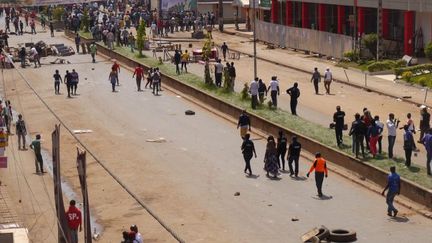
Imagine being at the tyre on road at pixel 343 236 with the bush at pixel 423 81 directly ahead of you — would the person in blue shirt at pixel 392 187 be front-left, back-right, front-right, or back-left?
front-right

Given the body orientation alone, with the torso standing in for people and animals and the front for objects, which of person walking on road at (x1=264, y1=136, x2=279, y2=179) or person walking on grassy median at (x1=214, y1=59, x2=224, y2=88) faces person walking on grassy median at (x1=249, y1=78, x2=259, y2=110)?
person walking on road at (x1=264, y1=136, x2=279, y2=179)

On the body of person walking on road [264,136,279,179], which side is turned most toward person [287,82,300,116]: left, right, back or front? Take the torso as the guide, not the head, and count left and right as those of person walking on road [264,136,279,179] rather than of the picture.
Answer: front

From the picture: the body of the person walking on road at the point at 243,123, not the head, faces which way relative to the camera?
away from the camera

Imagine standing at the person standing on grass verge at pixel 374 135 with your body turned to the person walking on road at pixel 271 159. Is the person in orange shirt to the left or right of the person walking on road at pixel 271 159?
left

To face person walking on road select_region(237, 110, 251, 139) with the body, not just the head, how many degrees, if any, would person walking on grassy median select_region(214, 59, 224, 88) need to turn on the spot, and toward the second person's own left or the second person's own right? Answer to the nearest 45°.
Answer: approximately 180°

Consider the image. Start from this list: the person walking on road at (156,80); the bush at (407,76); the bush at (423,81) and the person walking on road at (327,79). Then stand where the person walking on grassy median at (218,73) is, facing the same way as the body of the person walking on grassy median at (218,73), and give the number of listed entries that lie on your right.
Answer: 3

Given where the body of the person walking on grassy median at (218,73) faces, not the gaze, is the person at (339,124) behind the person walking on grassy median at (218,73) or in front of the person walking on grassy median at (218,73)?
behind

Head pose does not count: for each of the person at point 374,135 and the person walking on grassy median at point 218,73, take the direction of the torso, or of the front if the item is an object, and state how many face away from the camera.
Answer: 2

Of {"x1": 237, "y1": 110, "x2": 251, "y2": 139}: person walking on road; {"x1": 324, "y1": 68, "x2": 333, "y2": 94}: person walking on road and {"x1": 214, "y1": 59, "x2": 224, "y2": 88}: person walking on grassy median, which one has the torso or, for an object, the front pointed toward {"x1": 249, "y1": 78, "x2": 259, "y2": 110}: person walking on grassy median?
{"x1": 237, "y1": 110, "x2": 251, "y2": 139}: person walking on road

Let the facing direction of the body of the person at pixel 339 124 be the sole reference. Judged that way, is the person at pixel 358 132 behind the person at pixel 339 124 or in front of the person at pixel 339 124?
behind

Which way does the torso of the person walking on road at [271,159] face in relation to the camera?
away from the camera

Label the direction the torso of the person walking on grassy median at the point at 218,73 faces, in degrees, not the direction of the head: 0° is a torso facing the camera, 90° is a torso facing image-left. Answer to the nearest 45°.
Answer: approximately 180°

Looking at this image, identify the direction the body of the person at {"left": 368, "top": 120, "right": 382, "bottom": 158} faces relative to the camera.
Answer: away from the camera
